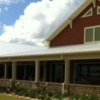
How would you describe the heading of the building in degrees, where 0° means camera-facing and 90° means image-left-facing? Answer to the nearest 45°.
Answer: approximately 45°
